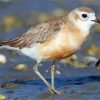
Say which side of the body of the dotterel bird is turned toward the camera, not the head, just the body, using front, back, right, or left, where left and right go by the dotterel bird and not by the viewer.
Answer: right
